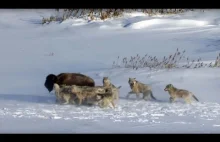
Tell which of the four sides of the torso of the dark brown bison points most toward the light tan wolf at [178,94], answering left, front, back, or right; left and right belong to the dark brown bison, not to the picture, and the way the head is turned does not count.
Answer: back

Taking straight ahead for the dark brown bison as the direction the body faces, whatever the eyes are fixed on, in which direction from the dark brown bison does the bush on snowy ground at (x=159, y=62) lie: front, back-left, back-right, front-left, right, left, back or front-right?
back

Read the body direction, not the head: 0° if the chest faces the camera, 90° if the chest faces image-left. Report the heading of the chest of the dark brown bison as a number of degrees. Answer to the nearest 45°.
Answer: approximately 90°

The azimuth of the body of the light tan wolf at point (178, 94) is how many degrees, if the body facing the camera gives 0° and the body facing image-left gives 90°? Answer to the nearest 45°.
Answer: approximately 90°

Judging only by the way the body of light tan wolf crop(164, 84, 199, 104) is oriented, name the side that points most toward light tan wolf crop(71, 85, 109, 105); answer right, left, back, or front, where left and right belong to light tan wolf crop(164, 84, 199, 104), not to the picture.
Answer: front

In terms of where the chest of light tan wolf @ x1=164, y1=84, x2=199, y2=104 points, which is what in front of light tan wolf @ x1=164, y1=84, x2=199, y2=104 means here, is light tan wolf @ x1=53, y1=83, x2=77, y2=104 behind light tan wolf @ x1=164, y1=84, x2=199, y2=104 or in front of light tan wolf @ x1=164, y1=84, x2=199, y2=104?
in front

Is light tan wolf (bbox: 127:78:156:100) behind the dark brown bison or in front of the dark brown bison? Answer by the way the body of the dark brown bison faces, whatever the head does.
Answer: behind

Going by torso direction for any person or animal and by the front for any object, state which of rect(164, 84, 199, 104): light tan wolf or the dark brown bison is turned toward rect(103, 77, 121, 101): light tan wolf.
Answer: rect(164, 84, 199, 104): light tan wolf

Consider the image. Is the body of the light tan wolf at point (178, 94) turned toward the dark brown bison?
yes

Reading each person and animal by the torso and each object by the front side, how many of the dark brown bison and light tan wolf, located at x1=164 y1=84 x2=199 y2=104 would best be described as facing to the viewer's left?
2
